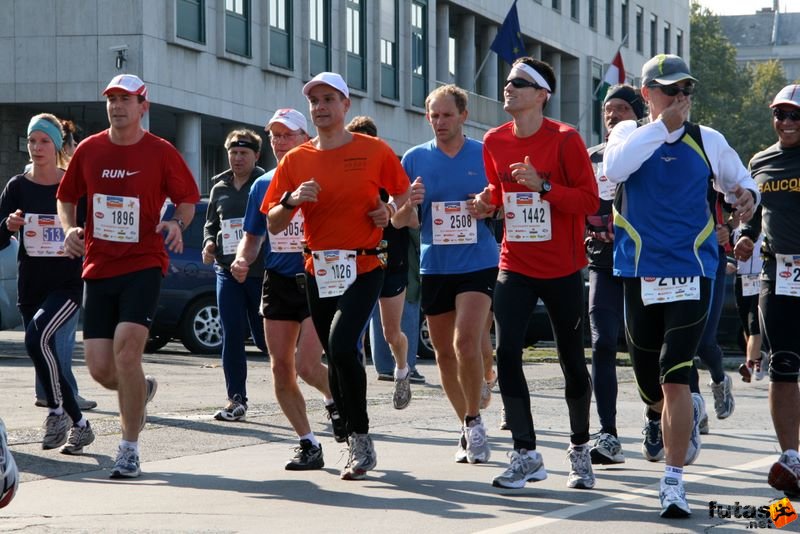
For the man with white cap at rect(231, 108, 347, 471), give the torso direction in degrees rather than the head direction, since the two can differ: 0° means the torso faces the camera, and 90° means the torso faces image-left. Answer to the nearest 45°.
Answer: approximately 45°

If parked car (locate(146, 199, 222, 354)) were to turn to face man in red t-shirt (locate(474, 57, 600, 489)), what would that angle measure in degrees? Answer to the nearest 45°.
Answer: approximately 90° to its right

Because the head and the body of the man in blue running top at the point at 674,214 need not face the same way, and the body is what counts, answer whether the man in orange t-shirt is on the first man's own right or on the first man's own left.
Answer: on the first man's own right

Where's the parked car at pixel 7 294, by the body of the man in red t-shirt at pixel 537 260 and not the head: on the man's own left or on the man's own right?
on the man's own right

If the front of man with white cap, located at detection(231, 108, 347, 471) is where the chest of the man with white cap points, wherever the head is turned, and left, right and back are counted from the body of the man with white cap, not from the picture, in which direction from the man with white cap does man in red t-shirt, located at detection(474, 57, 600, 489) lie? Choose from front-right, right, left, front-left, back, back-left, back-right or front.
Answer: left

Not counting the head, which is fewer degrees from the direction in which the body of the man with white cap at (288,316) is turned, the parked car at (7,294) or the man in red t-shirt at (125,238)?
the man in red t-shirt

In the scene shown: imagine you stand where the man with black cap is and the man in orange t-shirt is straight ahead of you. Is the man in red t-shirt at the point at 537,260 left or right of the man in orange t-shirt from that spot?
left

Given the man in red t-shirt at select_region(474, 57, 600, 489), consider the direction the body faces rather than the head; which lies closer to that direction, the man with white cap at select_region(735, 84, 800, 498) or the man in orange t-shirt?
the man in orange t-shirt

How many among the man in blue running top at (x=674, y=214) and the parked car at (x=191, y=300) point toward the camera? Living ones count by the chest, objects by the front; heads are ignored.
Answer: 1

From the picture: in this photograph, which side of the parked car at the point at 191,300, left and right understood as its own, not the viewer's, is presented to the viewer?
right

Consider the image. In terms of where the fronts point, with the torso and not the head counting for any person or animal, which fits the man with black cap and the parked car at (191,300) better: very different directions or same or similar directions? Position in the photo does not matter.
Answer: very different directions

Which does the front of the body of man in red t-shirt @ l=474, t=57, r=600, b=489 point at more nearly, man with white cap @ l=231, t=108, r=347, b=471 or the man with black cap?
the man with white cap

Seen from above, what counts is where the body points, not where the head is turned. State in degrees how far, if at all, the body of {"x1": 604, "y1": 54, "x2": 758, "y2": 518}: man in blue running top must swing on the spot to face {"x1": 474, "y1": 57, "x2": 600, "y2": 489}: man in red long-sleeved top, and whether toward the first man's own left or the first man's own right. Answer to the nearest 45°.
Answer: approximately 135° to the first man's own right

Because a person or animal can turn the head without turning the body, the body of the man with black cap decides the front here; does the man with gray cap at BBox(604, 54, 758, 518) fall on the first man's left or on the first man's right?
on the first man's left
